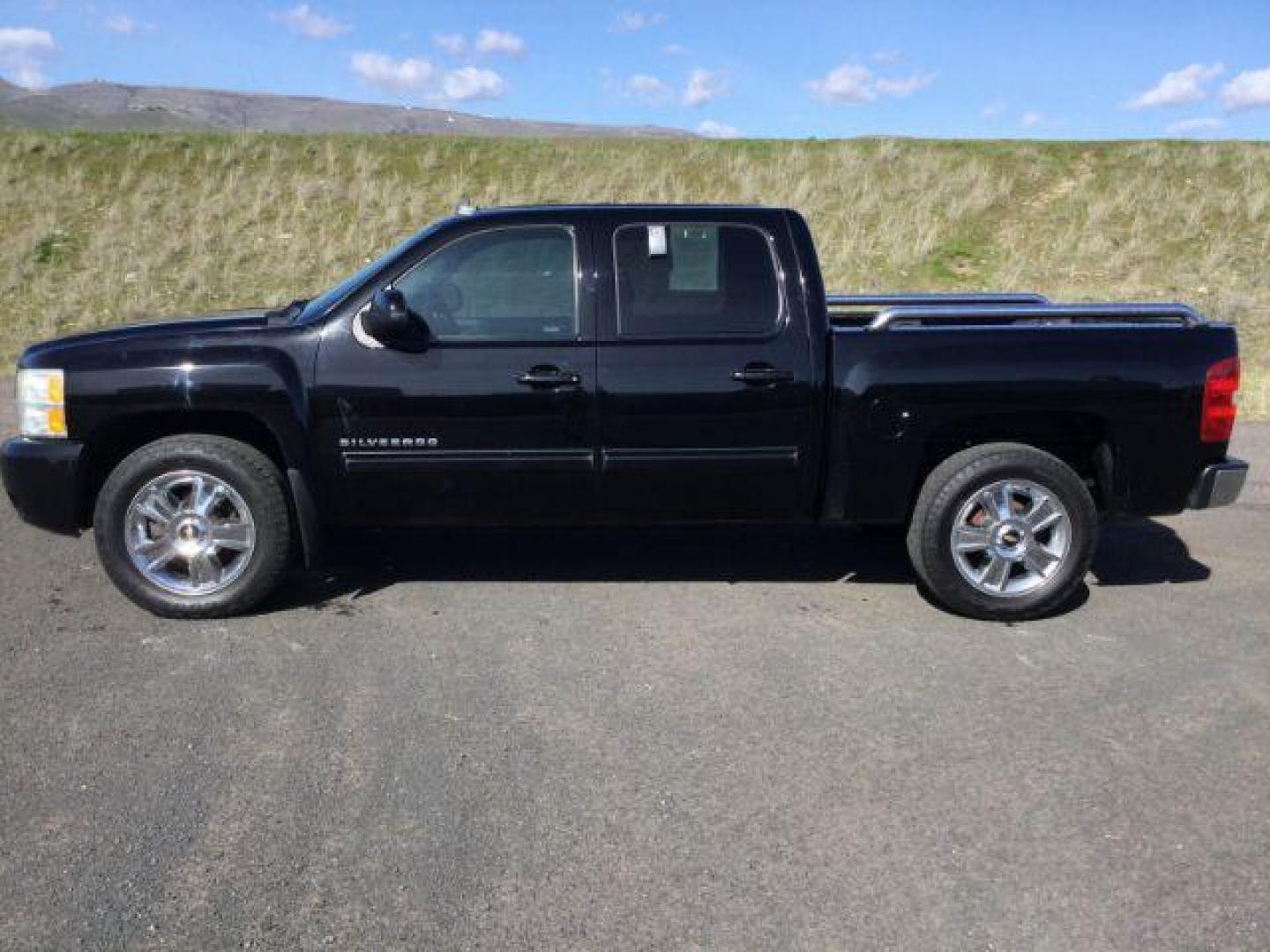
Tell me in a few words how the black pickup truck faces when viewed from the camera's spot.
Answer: facing to the left of the viewer
